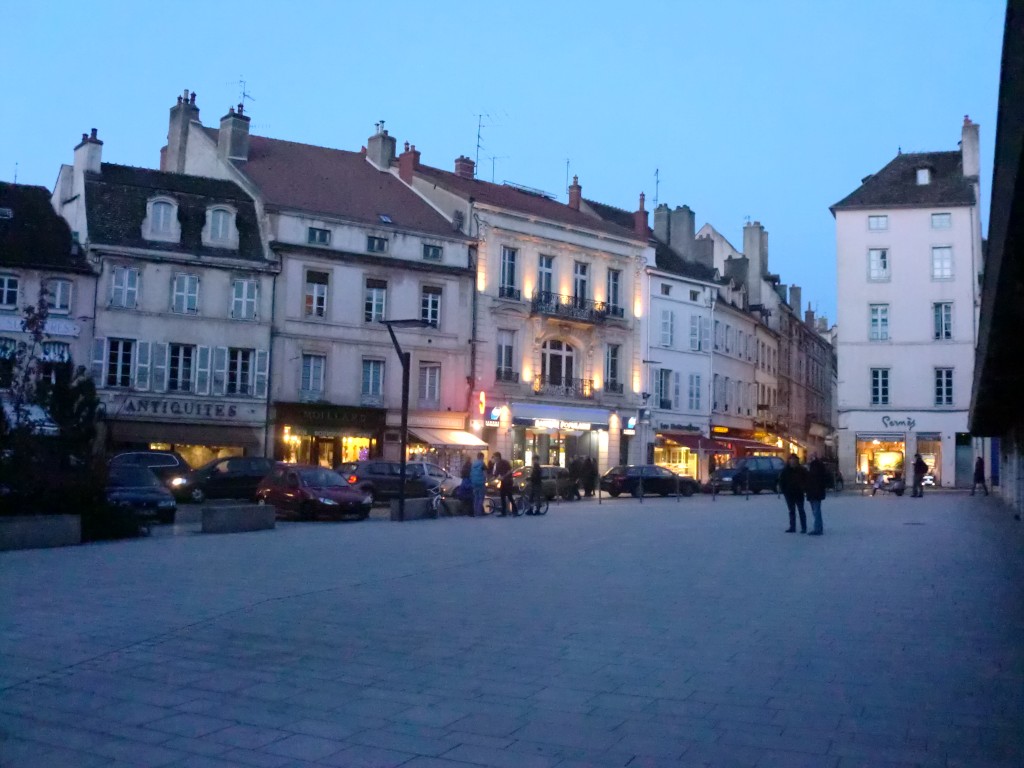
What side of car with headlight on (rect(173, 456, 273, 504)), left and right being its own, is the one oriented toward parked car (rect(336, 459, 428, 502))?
back

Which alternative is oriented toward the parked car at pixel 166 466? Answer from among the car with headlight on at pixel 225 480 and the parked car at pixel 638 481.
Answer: the car with headlight on at pixel 225 480

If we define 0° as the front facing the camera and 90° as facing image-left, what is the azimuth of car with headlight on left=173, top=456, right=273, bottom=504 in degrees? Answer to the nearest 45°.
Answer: approximately 90°

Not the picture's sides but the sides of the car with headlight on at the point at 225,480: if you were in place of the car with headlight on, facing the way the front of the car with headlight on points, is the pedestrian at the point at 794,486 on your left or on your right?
on your left

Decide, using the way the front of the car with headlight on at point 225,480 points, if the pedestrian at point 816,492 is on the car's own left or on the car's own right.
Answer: on the car's own left
